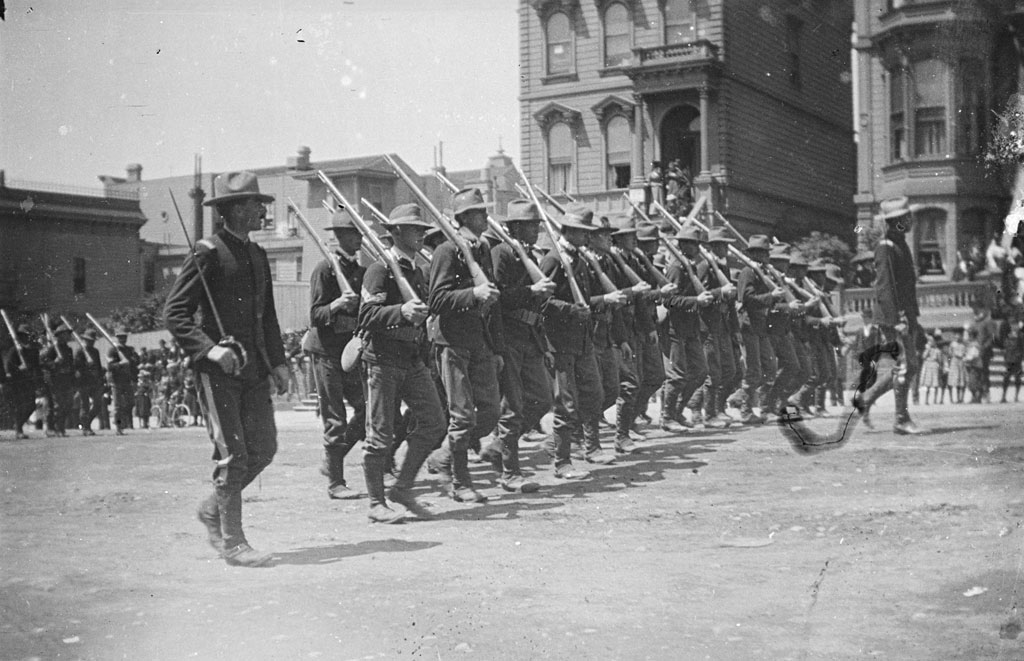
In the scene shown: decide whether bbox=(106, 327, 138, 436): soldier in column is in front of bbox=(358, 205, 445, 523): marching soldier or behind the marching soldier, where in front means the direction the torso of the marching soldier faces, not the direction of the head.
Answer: behind

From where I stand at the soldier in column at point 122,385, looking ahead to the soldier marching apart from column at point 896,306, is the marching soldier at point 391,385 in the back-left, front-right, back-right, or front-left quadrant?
front-right

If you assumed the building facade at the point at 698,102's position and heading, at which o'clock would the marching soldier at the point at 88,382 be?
The marching soldier is roughly at 2 o'clock from the building facade.
